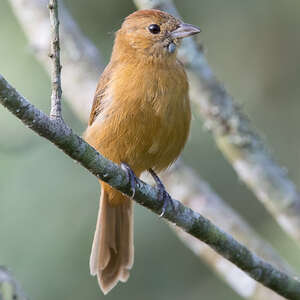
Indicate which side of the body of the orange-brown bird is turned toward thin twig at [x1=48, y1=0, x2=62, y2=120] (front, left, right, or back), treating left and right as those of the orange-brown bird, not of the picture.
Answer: right

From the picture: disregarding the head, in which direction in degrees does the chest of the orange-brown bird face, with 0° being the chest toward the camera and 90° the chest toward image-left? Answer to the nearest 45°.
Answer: approximately 315°
